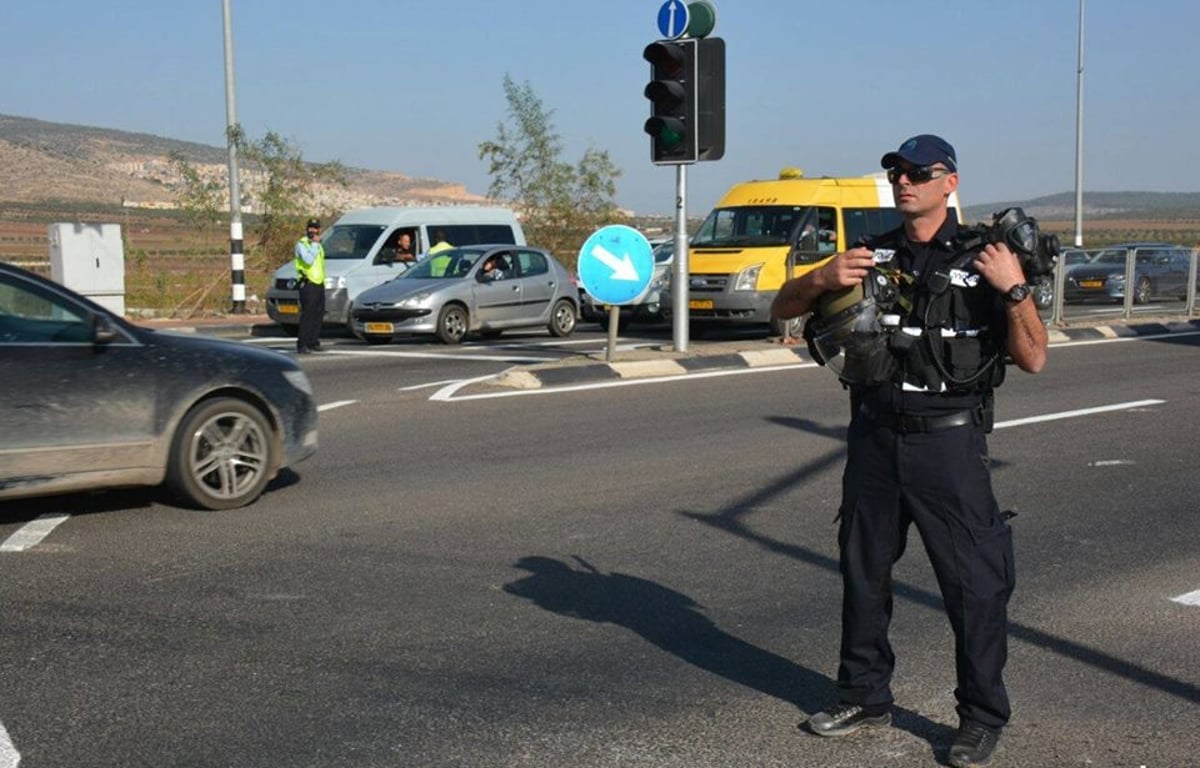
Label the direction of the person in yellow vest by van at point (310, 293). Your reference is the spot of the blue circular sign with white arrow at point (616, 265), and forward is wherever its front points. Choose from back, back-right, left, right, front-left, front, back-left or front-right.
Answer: back-right

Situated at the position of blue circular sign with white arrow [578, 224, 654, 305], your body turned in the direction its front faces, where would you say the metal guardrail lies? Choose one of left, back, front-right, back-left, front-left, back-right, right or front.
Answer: back-left

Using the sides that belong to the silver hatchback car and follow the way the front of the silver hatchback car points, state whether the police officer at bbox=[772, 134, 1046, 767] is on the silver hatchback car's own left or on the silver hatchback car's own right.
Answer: on the silver hatchback car's own left

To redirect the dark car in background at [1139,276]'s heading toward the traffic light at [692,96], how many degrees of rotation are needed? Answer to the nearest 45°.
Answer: approximately 45° to its left

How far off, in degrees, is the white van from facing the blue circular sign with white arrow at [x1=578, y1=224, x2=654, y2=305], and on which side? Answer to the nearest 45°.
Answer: approximately 45° to its left

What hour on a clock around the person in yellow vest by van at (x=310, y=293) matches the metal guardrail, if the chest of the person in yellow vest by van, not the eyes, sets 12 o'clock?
The metal guardrail is roughly at 10 o'clock from the person in yellow vest by van.

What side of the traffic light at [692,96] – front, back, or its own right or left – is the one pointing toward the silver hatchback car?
right

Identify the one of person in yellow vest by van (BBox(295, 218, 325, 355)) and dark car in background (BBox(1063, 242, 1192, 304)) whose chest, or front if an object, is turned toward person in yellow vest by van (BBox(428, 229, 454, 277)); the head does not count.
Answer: the dark car in background

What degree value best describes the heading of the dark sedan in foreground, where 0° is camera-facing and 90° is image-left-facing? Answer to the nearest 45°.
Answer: approximately 270°

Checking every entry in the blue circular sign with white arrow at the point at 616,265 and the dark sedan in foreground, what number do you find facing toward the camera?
1
